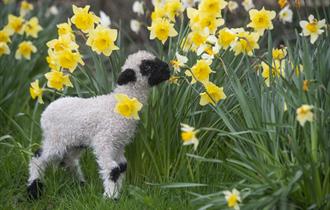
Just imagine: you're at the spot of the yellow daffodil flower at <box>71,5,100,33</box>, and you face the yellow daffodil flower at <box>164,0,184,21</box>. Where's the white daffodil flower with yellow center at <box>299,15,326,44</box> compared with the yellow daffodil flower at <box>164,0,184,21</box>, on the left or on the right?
right

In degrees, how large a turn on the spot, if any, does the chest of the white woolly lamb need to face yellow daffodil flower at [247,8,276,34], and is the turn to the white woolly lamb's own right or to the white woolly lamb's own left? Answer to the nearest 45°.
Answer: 0° — it already faces it

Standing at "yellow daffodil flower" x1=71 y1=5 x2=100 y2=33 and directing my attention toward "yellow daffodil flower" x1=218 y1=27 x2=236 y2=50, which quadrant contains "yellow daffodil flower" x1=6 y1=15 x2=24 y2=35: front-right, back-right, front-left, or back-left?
back-left

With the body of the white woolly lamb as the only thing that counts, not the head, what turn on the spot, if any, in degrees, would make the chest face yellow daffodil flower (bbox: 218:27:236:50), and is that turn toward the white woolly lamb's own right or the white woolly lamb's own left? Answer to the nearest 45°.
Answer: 0° — it already faces it

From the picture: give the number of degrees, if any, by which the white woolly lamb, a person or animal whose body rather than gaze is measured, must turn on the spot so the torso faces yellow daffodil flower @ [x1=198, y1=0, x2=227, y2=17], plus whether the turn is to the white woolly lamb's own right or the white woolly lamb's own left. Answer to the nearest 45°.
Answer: approximately 45° to the white woolly lamb's own left

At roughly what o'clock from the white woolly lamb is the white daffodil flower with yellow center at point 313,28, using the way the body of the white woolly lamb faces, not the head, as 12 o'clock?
The white daffodil flower with yellow center is roughly at 12 o'clock from the white woolly lamb.

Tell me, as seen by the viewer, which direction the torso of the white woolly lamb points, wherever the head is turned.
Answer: to the viewer's right

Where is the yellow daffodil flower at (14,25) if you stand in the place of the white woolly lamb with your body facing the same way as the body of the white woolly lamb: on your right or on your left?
on your left
